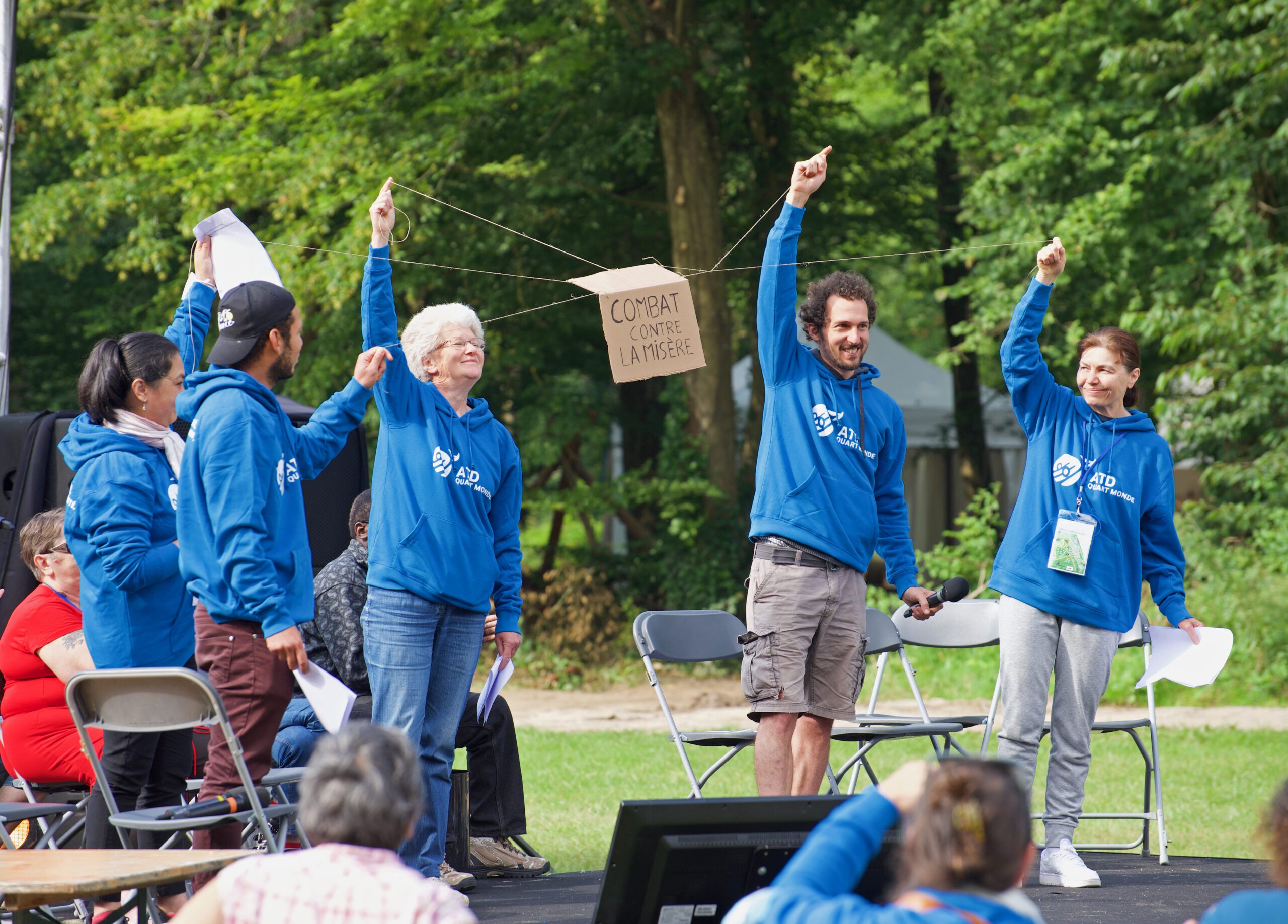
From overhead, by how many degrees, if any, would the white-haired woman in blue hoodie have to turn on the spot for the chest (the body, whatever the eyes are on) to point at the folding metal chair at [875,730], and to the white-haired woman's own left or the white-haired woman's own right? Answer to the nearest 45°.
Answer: approximately 90° to the white-haired woman's own left

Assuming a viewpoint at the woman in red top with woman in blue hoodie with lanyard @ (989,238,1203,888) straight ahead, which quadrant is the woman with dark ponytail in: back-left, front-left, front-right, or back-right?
front-right

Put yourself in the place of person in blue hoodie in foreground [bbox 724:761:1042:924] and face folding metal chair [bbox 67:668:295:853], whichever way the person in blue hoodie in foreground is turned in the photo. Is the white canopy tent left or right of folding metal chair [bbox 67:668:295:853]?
right

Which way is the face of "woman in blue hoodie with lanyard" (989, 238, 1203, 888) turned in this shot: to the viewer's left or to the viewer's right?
to the viewer's left

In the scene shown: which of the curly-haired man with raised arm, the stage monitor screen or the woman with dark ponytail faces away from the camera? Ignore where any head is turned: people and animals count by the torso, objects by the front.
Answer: the stage monitor screen

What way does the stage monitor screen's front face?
away from the camera

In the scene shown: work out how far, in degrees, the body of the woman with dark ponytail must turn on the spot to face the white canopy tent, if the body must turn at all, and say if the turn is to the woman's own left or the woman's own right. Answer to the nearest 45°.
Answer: approximately 45° to the woman's own left

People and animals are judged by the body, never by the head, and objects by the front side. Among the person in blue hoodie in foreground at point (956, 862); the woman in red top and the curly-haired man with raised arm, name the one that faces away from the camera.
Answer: the person in blue hoodie in foreground

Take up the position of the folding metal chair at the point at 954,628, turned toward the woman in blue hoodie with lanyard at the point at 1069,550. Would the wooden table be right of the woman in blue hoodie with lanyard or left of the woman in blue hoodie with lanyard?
right

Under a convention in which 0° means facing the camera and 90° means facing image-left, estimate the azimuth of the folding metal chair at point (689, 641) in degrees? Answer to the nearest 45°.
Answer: approximately 315°

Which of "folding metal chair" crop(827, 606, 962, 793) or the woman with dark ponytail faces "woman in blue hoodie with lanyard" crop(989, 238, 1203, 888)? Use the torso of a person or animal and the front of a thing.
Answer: the woman with dark ponytail

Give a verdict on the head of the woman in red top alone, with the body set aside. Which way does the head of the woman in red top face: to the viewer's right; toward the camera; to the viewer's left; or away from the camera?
to the viewer's right

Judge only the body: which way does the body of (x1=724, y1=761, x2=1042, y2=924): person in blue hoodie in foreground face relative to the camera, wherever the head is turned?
away from the camera

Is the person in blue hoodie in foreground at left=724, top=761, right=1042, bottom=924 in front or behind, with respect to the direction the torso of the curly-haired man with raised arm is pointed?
in front

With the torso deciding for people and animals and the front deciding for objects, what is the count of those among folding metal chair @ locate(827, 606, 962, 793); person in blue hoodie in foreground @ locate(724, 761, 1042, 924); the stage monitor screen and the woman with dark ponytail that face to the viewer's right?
1
